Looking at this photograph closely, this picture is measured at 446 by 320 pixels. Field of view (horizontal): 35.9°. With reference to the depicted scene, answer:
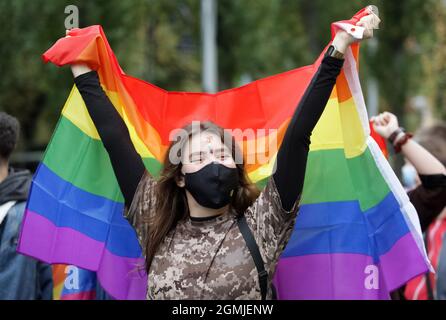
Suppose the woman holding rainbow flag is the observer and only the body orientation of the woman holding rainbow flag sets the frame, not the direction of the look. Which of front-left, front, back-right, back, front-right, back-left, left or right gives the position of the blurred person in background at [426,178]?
back-left

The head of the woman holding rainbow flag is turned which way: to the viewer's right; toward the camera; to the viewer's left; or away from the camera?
toward the camera

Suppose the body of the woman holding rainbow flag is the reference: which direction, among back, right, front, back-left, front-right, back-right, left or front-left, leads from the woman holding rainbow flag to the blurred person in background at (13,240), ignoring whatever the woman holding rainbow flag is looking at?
back-right

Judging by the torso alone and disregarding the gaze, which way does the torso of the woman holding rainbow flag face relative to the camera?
toward the camera
